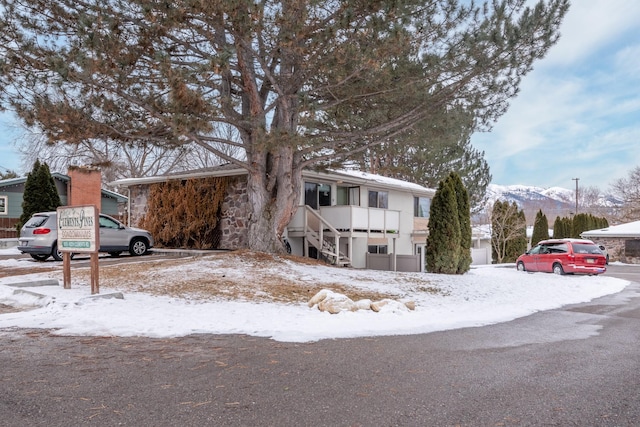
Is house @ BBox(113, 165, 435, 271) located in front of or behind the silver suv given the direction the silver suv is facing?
in front

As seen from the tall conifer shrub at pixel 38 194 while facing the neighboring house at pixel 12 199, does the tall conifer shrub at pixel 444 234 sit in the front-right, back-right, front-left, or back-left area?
back-right

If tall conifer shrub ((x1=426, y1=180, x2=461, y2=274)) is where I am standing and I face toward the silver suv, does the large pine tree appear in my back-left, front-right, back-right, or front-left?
front-left

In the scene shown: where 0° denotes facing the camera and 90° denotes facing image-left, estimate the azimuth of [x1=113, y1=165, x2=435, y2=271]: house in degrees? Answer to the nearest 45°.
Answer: approximately 315°

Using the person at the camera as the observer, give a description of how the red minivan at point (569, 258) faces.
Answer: facing away from the viewer and to the left of the viewer

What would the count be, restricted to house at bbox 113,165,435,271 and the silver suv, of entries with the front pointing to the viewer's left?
0

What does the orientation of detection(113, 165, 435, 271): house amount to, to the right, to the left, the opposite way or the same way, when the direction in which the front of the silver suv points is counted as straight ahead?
to the right

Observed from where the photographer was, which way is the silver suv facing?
facing away from the viewer and to the right of the viewer
